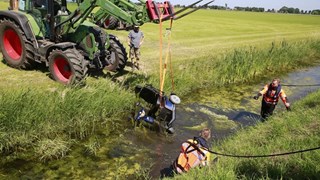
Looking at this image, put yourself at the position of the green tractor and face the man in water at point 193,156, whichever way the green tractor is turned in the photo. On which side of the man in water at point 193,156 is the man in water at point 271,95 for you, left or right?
left

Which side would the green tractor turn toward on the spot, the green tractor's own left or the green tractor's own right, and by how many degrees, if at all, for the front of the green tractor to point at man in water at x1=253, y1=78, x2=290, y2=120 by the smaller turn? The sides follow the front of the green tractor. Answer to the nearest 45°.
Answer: approximately 45° to the green tractor's own left

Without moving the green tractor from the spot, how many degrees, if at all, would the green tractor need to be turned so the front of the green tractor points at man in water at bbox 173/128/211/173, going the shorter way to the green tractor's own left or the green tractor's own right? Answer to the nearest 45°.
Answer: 0° — it already faces them

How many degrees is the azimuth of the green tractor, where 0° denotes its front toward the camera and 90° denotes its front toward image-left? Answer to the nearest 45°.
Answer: approximately 315°
